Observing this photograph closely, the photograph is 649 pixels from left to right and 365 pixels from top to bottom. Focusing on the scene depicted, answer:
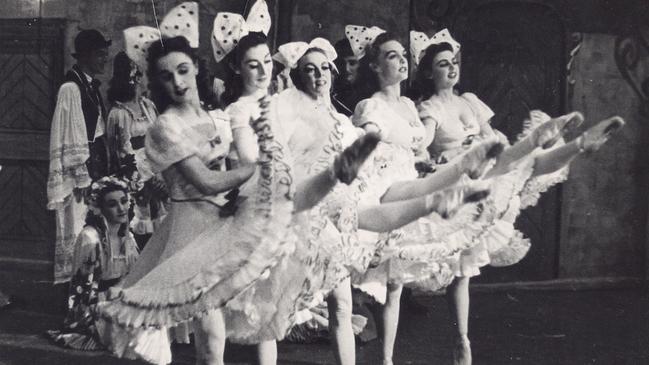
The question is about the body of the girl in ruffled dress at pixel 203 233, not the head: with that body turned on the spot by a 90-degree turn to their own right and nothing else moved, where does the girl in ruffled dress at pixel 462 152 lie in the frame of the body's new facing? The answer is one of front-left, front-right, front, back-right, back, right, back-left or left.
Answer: back

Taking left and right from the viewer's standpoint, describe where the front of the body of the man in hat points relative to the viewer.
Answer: facing to the right of the viewer

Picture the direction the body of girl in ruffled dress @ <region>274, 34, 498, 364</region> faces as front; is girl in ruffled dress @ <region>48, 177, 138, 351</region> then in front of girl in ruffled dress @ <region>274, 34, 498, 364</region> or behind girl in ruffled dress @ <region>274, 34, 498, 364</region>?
behind

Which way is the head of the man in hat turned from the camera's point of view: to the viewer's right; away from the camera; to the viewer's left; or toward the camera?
to the viewer's right

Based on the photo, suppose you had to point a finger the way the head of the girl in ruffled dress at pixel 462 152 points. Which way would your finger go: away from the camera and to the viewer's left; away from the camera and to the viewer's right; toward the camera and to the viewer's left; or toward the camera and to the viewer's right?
toward the camera and to the viewer's right

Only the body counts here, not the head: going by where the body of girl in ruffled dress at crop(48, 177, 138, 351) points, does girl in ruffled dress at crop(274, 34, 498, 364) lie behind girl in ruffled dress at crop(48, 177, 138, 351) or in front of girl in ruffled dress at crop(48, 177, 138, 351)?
in front

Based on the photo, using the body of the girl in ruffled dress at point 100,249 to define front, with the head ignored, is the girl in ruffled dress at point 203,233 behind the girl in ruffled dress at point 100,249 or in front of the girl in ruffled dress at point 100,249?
in front

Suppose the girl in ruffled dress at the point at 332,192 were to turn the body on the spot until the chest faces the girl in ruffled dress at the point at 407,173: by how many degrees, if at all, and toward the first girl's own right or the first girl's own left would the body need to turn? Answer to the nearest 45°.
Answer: approximately 90° to the first girl's own left

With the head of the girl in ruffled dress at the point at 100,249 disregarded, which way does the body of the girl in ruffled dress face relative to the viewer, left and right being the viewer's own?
facing the viewer and to the right of the viewer

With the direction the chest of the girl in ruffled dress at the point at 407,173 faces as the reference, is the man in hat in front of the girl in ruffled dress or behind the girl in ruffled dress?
behind
